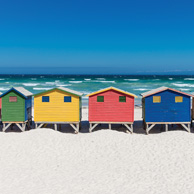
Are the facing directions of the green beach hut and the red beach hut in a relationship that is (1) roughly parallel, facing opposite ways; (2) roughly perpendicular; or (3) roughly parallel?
roughly parallel

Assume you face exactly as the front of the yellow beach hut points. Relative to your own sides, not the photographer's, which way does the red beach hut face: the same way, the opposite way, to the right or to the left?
the same way

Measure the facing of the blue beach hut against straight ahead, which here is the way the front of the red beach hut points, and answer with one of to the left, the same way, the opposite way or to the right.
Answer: the same way
